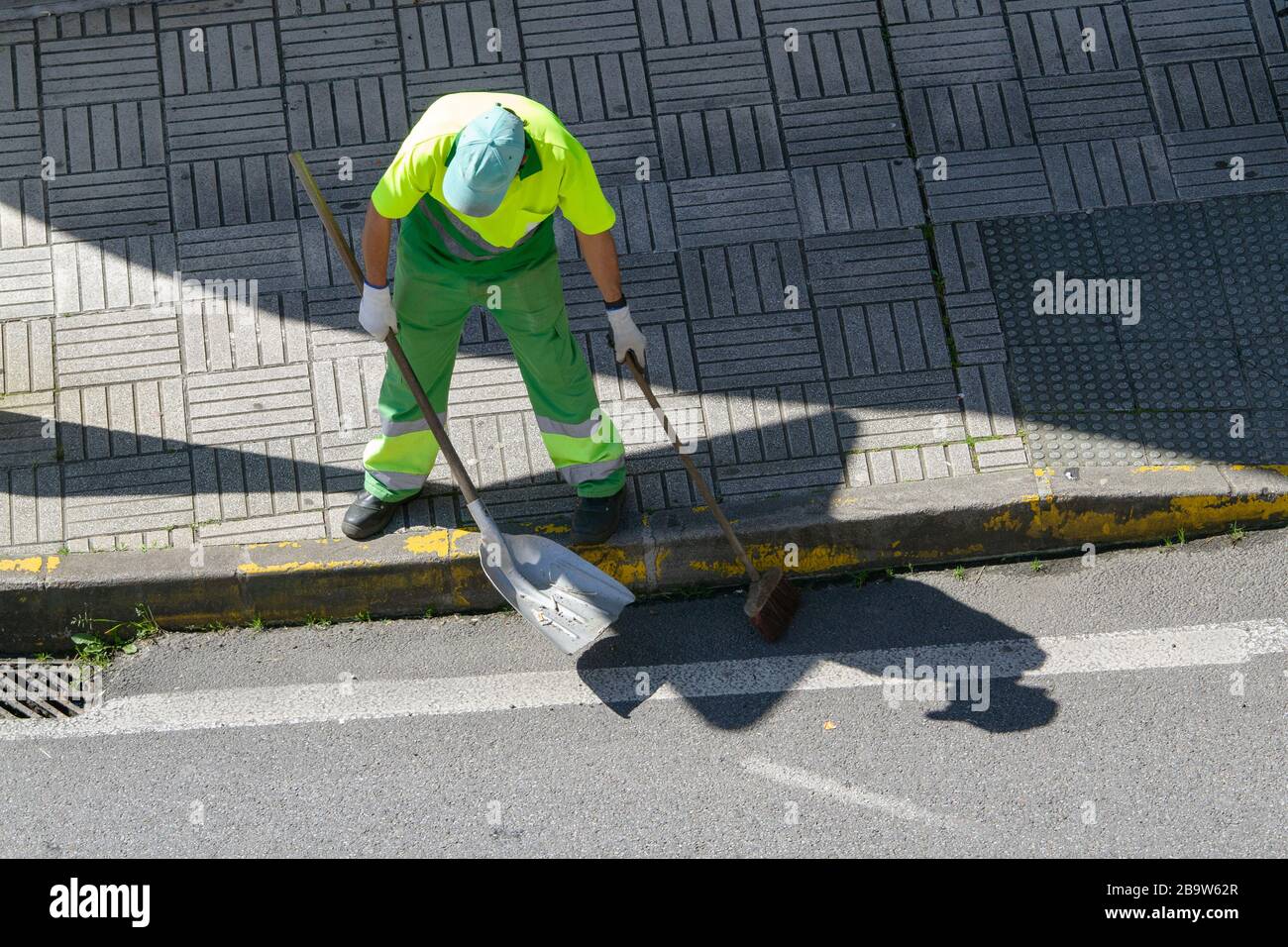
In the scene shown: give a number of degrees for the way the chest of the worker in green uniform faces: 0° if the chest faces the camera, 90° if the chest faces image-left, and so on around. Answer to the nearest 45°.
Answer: approximately 0°

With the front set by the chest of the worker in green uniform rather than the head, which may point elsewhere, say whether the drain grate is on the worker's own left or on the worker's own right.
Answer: on the worker's own right
